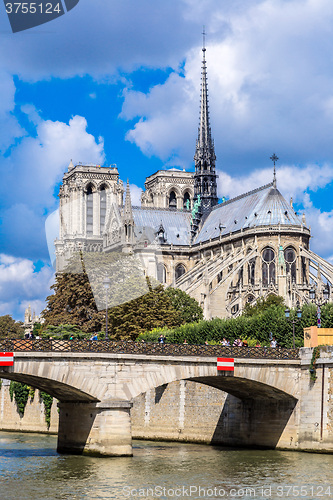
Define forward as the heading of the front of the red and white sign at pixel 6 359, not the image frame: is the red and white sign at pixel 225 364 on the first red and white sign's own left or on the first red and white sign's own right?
on the first red and white sign's own left

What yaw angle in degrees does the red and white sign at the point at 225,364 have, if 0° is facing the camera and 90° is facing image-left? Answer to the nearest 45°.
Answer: approximately 0°

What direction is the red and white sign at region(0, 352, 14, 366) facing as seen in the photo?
toward the camera

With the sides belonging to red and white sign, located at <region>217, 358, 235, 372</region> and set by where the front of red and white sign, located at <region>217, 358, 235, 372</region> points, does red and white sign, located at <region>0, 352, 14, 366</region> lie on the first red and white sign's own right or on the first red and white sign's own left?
on the first red and white sign's own right

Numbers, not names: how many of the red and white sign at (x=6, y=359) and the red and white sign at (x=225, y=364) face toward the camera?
2

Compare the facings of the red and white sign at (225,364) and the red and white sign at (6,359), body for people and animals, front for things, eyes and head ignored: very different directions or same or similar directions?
same or similar directions
